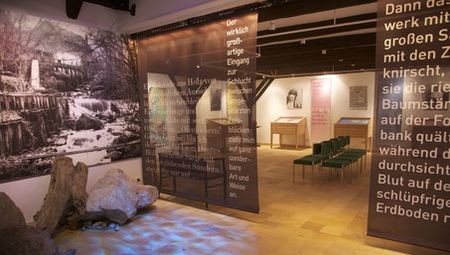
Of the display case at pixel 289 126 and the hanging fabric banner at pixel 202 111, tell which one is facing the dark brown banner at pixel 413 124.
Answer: the display case

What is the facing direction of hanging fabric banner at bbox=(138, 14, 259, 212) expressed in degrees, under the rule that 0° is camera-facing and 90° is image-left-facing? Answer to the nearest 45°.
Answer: approximately 45°

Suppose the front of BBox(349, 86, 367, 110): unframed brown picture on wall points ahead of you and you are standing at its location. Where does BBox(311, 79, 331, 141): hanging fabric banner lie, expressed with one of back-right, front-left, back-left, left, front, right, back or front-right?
right

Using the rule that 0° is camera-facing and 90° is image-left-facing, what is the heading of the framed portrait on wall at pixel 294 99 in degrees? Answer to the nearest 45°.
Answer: approximately 0°

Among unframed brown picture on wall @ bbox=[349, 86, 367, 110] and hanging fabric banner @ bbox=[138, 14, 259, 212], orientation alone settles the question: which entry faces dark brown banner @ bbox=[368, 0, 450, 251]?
the unframed brown picture on wall

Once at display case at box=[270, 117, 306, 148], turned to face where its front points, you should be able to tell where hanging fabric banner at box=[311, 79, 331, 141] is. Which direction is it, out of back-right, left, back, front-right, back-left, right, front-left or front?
left

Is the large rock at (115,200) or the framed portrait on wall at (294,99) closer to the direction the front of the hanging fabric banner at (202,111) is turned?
the large rock

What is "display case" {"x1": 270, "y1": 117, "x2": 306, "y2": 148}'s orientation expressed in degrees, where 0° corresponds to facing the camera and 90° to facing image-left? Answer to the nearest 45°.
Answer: approximately 0°

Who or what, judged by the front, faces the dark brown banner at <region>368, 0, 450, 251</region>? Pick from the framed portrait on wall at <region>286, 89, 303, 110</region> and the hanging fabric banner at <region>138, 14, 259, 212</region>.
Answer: the framed portrait on wall

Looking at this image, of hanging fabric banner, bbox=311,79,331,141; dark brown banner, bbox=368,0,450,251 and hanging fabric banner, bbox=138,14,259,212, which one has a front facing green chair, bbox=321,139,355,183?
hanging fabric banner, bbox=311,79,331,141

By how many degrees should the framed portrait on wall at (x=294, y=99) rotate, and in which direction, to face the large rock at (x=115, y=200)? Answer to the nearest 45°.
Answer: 0° — it already faces it

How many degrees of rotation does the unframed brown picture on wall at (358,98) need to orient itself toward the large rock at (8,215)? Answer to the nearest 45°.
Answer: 0° — it already faces it
